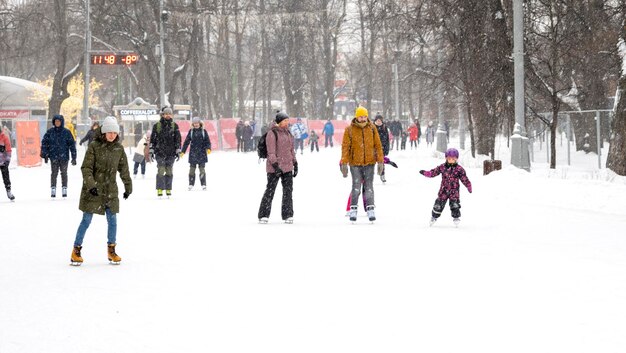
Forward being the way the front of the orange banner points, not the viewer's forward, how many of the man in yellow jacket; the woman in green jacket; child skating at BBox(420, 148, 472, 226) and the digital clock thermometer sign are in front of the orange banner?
3

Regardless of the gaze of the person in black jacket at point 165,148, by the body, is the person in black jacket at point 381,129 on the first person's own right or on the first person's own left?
on the first person's own left

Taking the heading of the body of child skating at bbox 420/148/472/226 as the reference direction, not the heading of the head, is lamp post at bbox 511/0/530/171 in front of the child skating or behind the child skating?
behind

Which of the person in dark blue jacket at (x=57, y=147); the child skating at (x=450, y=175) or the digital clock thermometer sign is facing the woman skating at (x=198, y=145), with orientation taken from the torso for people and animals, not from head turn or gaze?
the digital clock thermometer sign

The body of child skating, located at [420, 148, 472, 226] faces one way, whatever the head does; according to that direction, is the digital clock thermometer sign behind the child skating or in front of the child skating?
behind

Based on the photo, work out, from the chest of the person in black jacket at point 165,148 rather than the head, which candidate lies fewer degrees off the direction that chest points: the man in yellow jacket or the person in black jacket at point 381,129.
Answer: the man in yellow jacket

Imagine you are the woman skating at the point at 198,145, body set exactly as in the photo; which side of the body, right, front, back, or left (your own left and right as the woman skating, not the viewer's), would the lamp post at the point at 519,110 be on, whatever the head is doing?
left

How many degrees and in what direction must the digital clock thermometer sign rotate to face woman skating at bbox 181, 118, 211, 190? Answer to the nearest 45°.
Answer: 0° — it already faces them

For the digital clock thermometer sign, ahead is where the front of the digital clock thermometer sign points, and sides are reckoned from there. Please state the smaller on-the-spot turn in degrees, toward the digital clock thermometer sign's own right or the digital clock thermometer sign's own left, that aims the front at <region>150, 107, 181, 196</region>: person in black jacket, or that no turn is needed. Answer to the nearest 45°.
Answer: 0° — it already faces them
